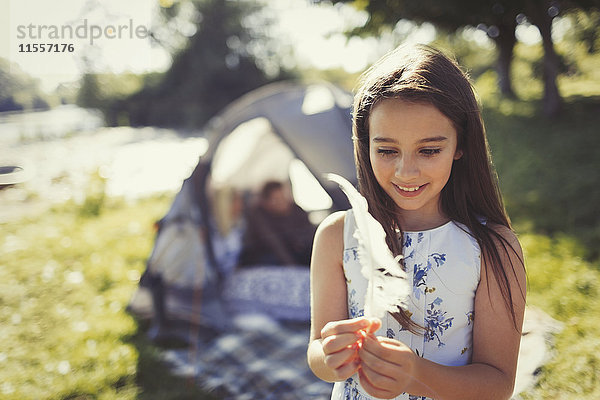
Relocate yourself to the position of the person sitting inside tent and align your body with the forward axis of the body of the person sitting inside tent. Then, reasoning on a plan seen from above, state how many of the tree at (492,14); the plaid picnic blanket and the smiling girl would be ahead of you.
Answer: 2

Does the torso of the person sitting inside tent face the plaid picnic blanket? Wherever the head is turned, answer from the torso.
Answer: yes

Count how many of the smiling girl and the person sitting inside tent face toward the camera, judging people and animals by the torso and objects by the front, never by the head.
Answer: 2

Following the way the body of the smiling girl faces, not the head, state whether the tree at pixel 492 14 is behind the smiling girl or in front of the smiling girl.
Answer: behind

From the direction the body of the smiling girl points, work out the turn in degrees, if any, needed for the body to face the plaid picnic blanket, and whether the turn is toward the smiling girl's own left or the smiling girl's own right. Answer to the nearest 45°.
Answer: approximately 135° to the smiling girl's own right

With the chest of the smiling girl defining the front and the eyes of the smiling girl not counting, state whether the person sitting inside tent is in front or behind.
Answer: behind

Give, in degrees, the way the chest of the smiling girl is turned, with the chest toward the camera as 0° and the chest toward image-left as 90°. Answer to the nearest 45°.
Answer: approximately 0°

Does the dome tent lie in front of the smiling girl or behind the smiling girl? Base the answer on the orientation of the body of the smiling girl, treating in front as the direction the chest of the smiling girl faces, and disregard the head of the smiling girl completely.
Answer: behind

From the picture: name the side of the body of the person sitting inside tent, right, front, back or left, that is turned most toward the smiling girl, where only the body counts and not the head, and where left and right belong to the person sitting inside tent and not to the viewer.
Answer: front

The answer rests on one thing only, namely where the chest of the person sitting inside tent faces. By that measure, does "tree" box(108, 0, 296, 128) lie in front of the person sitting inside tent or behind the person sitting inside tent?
behind
